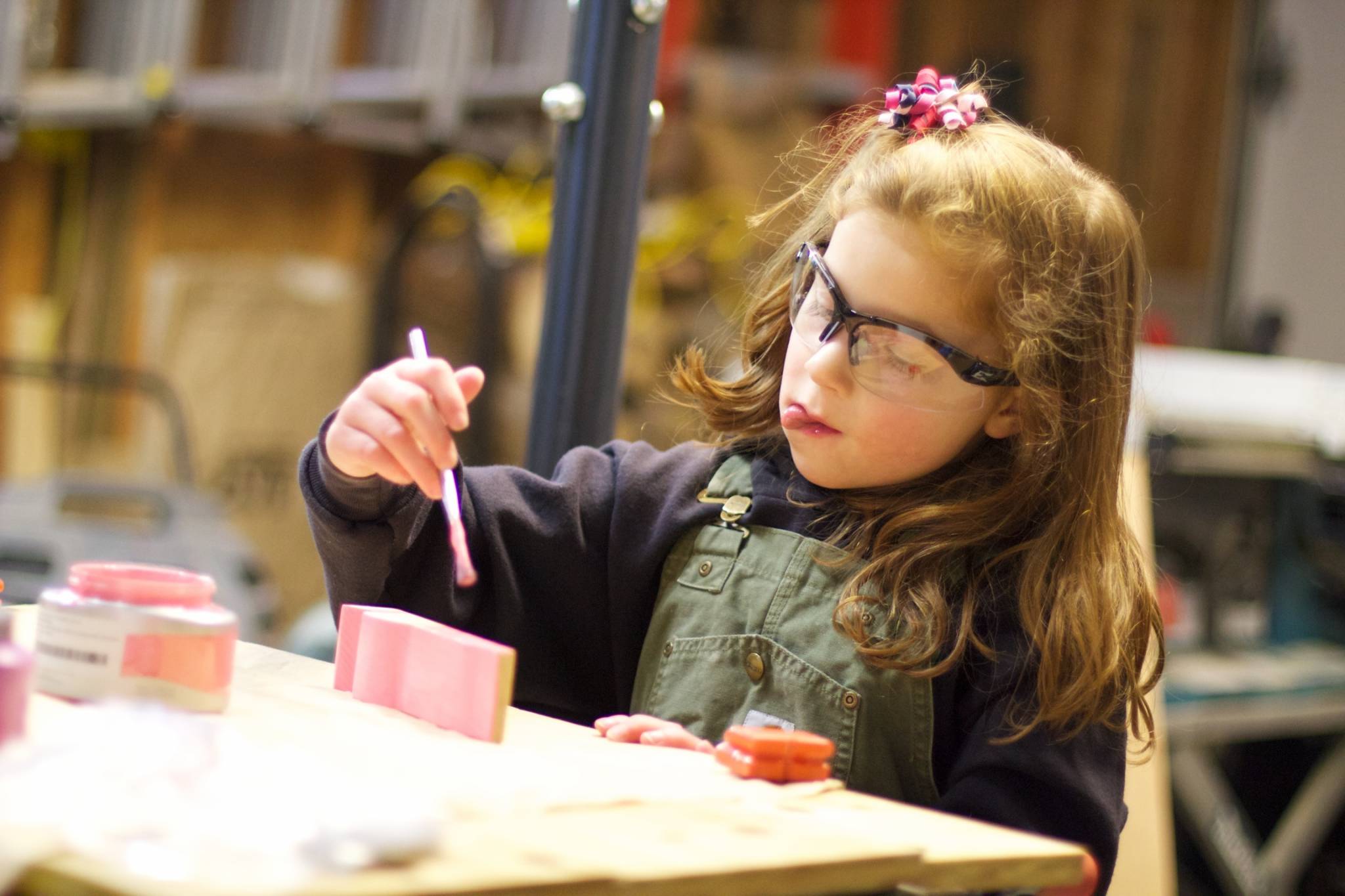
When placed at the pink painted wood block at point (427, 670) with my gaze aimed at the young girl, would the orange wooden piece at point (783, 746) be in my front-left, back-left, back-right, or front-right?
front-right

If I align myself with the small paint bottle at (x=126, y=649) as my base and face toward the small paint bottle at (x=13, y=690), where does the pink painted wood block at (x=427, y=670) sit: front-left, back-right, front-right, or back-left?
back-left

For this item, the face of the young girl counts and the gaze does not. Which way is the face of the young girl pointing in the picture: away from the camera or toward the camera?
toward the camera

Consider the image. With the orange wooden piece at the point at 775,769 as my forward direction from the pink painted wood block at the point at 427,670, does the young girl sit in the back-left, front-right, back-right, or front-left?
front-left

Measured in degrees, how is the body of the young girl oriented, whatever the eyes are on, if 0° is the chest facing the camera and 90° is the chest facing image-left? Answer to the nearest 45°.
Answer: approximately 45°
